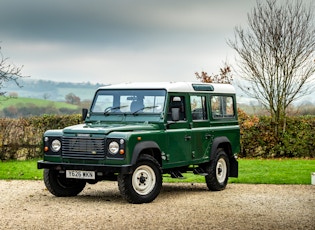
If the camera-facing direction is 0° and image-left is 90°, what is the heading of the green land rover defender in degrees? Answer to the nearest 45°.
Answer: approximately 45°
